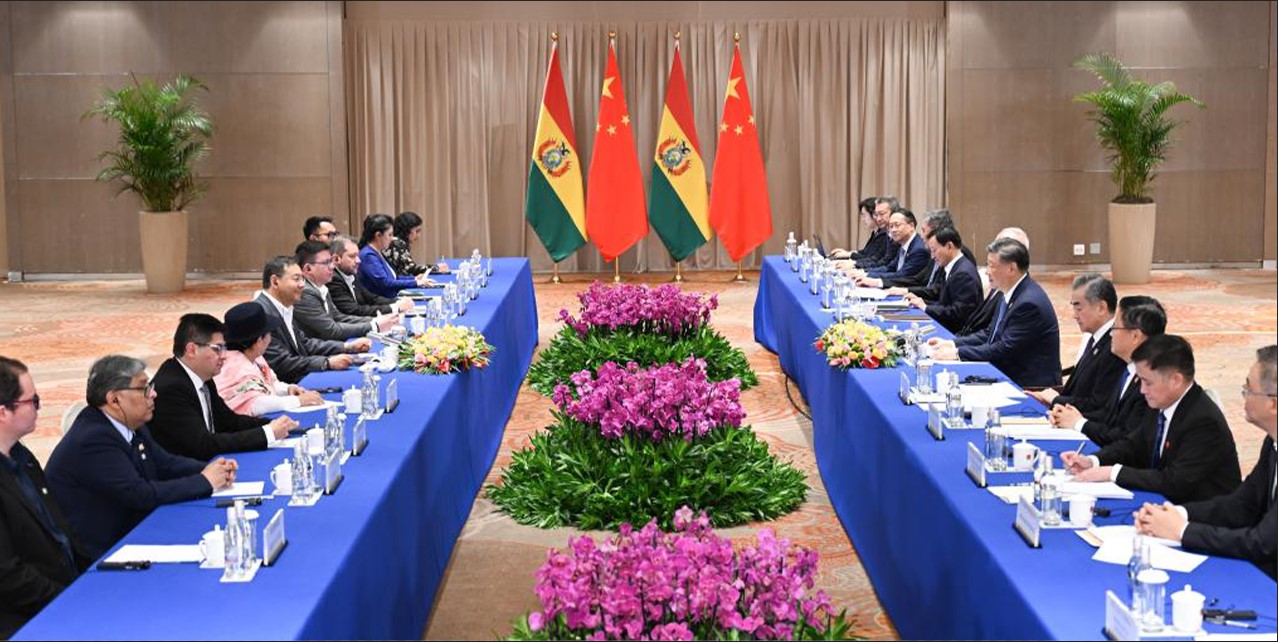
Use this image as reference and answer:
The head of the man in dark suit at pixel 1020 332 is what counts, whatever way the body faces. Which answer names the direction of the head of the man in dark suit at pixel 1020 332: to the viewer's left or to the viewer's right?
to the viewer's left

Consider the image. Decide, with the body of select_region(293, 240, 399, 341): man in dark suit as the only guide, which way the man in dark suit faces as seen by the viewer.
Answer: to the viewer's right

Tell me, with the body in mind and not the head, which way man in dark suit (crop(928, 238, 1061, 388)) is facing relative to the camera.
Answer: to the viewer's left

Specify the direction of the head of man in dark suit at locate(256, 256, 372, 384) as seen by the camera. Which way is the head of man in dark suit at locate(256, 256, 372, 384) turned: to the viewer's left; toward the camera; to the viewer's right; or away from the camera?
to the viewer's right

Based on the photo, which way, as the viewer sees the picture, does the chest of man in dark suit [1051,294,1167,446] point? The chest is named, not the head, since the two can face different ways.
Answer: to the viewer's left

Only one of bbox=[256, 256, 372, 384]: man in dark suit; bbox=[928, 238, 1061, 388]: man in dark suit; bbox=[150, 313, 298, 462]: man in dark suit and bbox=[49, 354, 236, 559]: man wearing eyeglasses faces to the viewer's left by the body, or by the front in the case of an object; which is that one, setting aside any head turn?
bbox=[928, 238, 1061, 388]: man in dark suit

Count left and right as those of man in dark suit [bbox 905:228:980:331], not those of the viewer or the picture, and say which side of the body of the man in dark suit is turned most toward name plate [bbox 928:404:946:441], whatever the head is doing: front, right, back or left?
left

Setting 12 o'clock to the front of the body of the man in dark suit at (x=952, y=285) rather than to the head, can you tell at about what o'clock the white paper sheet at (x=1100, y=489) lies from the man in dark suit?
The white paper sheet is roughly at 9 o'clock from the man in dark suit.

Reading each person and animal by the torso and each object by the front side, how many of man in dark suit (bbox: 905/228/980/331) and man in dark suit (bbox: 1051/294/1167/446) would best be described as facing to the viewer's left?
2

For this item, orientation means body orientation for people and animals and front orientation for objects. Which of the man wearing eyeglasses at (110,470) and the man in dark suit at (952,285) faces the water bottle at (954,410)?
the man wearing eyeglasses

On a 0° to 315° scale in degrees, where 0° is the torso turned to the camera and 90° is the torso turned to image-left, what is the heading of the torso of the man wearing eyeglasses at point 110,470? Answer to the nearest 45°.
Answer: approximately 270°

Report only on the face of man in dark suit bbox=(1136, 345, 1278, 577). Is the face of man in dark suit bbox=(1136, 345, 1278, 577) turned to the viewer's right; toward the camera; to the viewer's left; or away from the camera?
to the viewer's left

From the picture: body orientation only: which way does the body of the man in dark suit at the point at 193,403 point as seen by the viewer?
to the viewer's right

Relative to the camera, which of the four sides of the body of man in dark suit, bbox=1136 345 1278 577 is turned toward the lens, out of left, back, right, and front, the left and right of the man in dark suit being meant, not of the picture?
left

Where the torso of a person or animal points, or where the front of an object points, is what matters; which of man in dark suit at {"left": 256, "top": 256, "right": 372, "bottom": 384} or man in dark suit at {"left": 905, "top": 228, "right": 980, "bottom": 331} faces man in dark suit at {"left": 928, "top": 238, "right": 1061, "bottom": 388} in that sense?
man in dark suit at {"left": 256, "top": 256, "right": 372, "bottom": 384}

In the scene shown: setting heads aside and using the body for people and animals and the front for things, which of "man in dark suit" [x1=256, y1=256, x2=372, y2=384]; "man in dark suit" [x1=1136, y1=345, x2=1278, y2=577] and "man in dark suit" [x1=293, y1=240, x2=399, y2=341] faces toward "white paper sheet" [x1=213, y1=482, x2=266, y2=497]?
"man in dark suit" [x1=1136, y1=345, x2=1278, y2=577]
